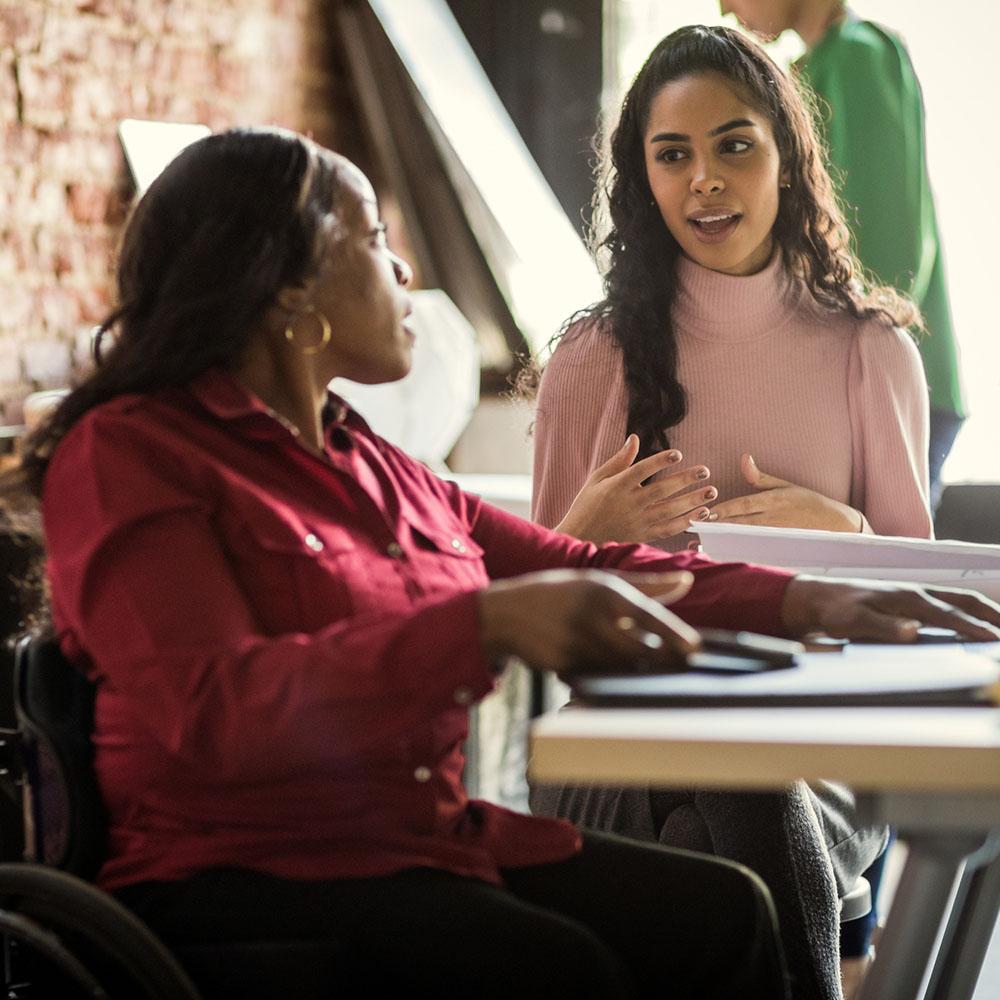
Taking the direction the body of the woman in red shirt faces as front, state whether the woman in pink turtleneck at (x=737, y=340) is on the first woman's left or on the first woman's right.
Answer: on the first woman's left

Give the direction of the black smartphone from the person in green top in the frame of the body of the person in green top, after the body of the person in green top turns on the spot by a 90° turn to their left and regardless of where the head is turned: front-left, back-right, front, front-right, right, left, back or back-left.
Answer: front

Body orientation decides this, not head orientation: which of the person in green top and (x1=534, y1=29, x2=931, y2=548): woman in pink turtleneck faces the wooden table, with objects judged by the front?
the woman in pink turtleneck

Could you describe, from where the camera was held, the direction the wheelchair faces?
facing to the right of the viewer

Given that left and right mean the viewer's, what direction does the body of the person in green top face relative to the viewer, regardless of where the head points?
facing to the left of the viewer

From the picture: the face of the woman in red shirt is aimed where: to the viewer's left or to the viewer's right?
to the viewer's right

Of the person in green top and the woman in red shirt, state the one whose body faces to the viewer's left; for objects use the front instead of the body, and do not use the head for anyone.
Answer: the person in green top

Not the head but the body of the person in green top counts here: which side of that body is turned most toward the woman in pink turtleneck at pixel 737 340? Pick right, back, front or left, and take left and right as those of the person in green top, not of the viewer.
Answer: left

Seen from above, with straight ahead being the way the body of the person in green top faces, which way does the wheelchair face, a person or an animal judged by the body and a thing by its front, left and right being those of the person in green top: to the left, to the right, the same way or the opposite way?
the opposite way

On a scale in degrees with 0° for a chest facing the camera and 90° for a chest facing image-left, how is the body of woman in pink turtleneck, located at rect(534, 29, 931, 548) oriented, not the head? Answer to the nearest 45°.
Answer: approximately 0°

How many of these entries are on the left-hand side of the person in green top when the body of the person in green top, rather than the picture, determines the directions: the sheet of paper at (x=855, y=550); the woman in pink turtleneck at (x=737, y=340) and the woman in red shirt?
3

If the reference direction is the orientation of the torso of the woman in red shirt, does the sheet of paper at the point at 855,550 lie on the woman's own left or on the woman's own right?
on the woman's own left
